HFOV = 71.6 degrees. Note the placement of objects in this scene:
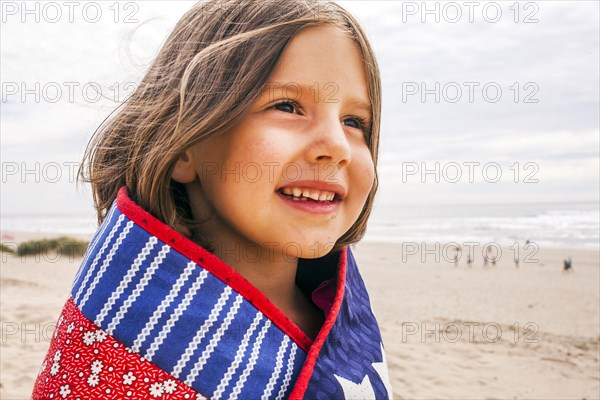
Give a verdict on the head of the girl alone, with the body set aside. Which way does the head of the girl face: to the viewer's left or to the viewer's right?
to the viewer's right

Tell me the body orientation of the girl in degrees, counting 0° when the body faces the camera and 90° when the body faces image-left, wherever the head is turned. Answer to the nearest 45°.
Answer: approximately 315°
